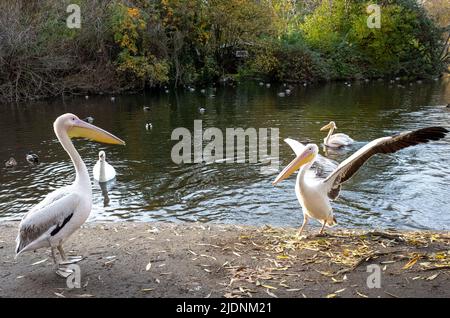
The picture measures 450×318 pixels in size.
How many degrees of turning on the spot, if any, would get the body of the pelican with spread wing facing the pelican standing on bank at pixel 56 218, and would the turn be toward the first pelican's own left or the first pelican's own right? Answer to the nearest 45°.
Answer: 0° — it already faces it

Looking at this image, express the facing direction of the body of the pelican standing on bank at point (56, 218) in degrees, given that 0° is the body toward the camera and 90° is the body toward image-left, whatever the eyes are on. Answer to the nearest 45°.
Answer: approximately 270°

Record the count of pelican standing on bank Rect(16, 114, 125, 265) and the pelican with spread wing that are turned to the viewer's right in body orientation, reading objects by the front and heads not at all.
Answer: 1

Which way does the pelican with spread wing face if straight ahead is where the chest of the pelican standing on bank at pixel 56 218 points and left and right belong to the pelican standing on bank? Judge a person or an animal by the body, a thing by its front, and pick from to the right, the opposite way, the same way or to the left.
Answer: the opposite way

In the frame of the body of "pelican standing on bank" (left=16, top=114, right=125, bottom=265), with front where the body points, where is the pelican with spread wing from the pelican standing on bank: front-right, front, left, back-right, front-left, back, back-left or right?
front
